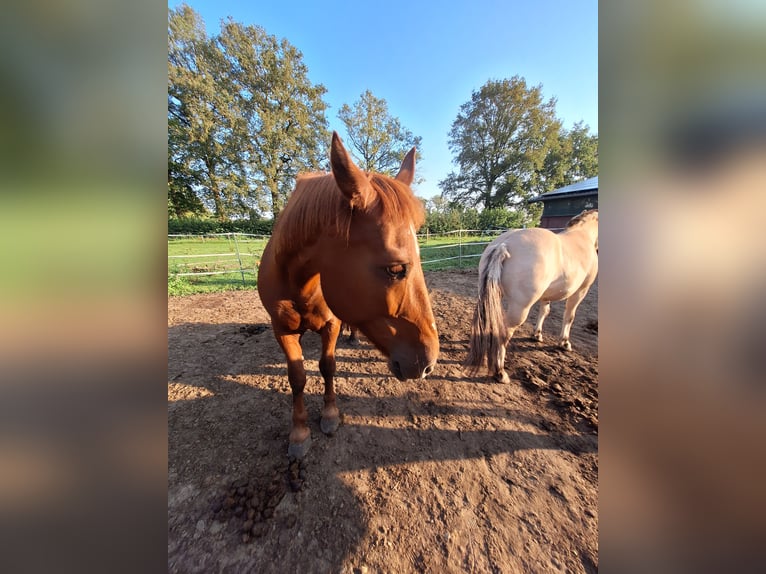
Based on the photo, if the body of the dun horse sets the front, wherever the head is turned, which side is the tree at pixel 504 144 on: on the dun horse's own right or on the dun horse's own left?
on the dun horse's own left

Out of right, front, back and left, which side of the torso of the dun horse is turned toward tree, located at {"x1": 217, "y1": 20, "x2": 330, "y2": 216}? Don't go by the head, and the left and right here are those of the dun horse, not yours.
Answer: left

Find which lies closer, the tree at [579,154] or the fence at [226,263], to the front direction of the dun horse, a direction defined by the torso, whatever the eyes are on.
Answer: the tree

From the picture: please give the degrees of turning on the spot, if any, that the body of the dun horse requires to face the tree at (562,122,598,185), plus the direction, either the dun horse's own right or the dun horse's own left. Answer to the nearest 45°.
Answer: approximately 45° to the dun horse's own left

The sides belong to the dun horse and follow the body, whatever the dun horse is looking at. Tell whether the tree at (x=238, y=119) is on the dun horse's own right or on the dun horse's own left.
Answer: on the dun horse's own left

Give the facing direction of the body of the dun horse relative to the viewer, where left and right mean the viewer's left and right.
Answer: facing away from the viewer and to the right of the viewer

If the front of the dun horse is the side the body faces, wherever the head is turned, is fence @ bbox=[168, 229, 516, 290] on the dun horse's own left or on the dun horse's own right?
on the dun horse's own left
